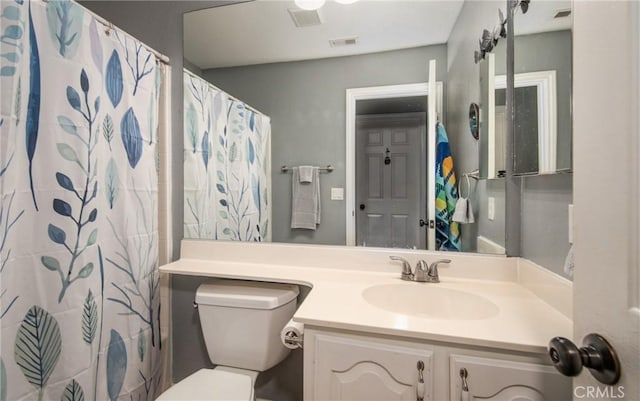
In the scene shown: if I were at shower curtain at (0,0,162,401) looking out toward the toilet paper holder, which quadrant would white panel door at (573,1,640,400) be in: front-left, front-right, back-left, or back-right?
front-right

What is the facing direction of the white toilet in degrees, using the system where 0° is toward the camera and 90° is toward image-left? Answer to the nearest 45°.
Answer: approximately 45°

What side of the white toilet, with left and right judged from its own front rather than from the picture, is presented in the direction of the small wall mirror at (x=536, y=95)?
left

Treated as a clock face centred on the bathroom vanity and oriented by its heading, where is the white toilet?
The white toilet is roughly at 4 o'clock from the bathroom vanity.

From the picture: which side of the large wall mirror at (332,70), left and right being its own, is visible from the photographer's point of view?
front

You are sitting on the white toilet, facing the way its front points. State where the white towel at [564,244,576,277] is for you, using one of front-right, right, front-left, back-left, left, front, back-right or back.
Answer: left

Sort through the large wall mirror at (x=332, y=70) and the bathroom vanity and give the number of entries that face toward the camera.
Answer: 2

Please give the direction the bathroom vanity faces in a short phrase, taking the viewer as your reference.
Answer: facing the viewer

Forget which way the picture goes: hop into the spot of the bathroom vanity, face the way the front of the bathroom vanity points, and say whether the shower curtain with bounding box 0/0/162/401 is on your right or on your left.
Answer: on your right

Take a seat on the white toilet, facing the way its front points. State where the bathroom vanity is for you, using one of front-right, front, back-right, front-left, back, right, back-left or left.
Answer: left

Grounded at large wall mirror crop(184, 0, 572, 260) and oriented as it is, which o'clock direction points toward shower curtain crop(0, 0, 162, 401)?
The shower curtain is roughly at 2 o'clock from the large wall mirror.
